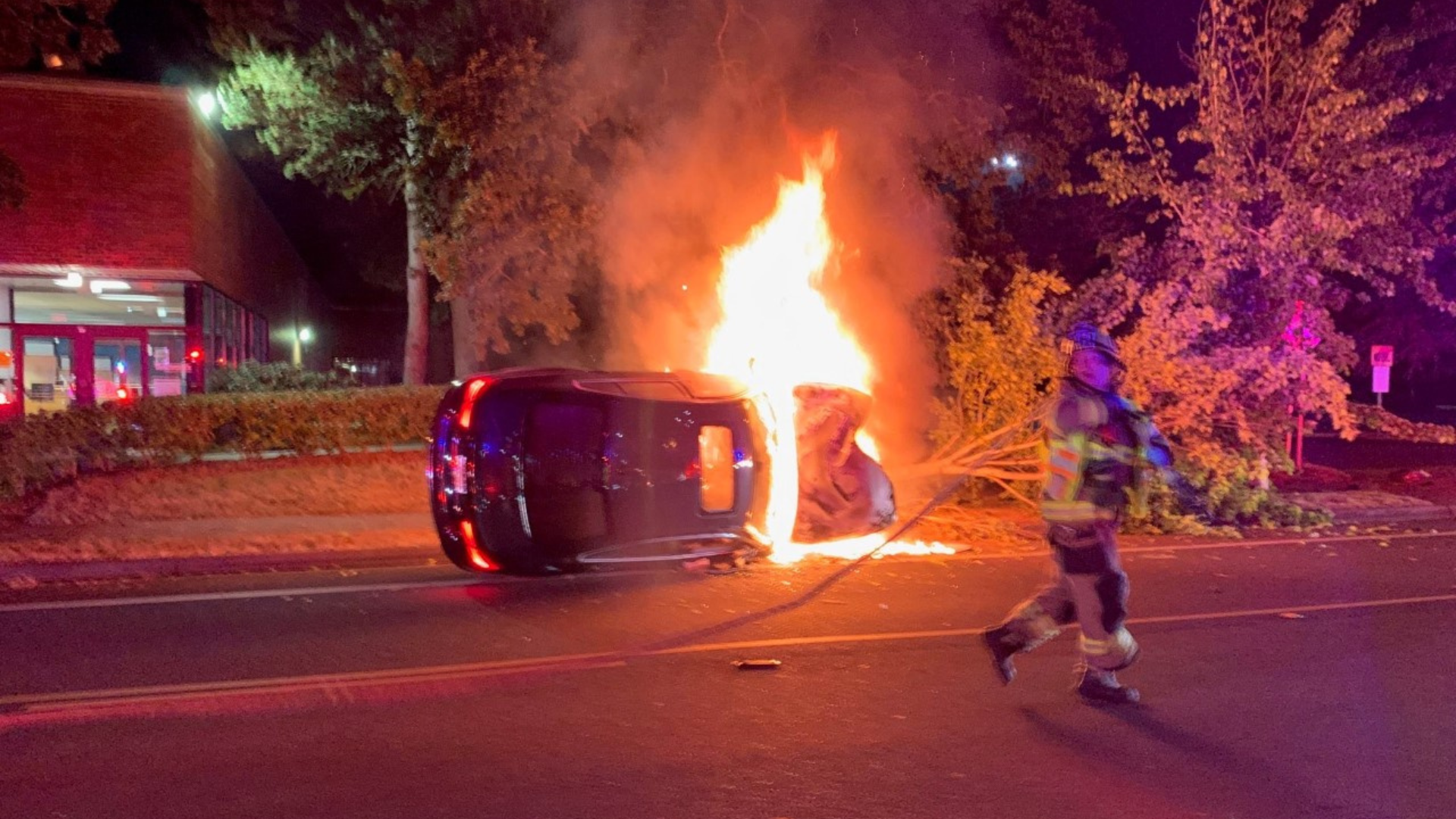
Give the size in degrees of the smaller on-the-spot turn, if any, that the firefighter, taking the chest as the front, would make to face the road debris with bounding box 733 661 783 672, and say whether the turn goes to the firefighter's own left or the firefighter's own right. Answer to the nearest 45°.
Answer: approximately 180°

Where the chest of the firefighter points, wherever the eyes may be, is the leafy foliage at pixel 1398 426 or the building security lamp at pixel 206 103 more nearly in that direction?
the leafy foliage

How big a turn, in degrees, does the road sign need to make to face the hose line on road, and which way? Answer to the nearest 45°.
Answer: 0° — it already faces it

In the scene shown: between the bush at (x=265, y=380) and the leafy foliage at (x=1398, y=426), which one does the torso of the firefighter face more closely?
the leafy foliage

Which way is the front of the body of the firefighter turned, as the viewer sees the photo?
to the viewer's right

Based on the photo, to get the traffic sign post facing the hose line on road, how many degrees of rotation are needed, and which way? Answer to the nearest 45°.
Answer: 0° — it already faces it

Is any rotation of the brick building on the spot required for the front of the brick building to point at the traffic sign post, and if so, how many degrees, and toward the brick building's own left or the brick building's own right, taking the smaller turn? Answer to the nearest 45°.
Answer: approximately 45° to the brick building's own left

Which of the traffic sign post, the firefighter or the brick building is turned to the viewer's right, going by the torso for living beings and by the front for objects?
the firefighter

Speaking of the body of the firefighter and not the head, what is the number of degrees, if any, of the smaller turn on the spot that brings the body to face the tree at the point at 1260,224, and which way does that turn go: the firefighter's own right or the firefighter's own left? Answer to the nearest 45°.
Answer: approximately 90° to the firefighter's own left

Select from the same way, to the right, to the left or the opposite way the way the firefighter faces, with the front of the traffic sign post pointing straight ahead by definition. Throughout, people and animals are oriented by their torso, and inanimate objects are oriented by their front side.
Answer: to the left

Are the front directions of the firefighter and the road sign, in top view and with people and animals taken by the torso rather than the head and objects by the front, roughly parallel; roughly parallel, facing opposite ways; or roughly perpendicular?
roughly perpendicular
